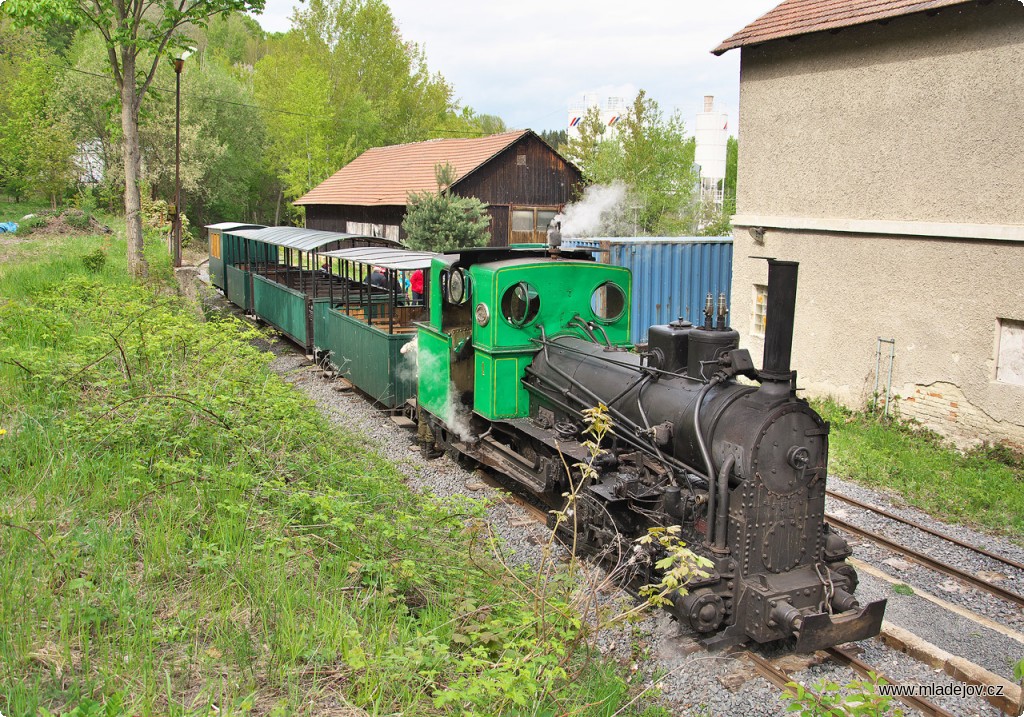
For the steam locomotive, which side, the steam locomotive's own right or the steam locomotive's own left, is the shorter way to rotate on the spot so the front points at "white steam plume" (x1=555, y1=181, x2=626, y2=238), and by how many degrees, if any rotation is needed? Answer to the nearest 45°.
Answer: approximately 135° to the steam locomotive's own left

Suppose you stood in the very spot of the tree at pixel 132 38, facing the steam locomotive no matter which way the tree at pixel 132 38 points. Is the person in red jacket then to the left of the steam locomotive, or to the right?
left

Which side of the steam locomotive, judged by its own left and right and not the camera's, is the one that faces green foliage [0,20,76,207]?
back

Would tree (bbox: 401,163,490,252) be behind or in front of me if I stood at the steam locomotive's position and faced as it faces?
behind

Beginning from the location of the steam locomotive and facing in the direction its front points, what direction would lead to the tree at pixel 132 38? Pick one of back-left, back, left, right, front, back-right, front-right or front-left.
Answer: back

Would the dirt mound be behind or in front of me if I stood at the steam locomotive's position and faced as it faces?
behind

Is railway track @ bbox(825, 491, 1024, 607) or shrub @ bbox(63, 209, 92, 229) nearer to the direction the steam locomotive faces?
the railway track

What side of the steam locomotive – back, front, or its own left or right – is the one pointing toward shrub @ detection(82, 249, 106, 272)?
back

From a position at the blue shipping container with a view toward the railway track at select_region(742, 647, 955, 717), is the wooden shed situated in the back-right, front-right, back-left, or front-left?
back-right

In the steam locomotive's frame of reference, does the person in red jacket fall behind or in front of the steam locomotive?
behind

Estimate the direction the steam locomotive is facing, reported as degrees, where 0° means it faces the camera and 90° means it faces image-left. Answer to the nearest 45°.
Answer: approximately 315°

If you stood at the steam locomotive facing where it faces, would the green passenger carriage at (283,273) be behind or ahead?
behind
